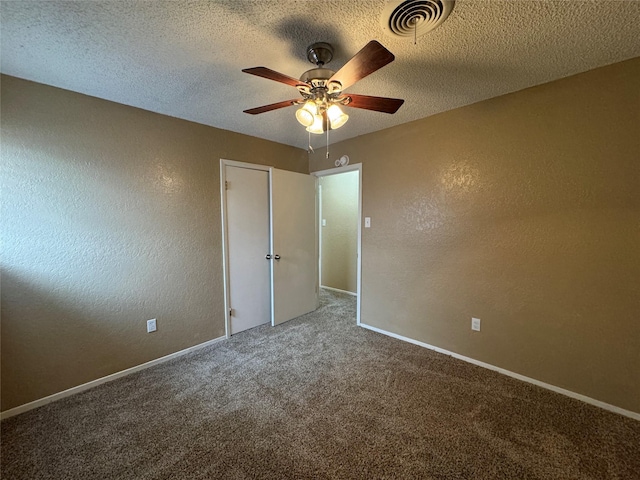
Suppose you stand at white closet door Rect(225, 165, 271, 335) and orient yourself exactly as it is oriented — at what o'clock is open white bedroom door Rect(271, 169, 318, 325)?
open white bedroom door Rect(271, 169, 318, 325) is roughly at 10 o'clock from white closet door Rect(225, 165, 271, 335).

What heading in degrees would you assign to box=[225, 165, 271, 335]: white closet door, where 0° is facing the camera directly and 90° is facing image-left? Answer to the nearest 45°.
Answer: approximately 315°

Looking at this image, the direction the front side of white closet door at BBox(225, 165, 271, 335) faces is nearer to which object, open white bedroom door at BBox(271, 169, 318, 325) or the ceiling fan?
the ceiling fan

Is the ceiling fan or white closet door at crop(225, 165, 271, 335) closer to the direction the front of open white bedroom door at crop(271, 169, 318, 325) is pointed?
the ceiling fan

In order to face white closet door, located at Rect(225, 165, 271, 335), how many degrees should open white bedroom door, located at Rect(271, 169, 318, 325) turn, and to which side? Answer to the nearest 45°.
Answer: approximately 90° to its right

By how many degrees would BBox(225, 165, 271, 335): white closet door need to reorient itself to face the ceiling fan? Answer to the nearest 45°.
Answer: approximately 45° to its right
